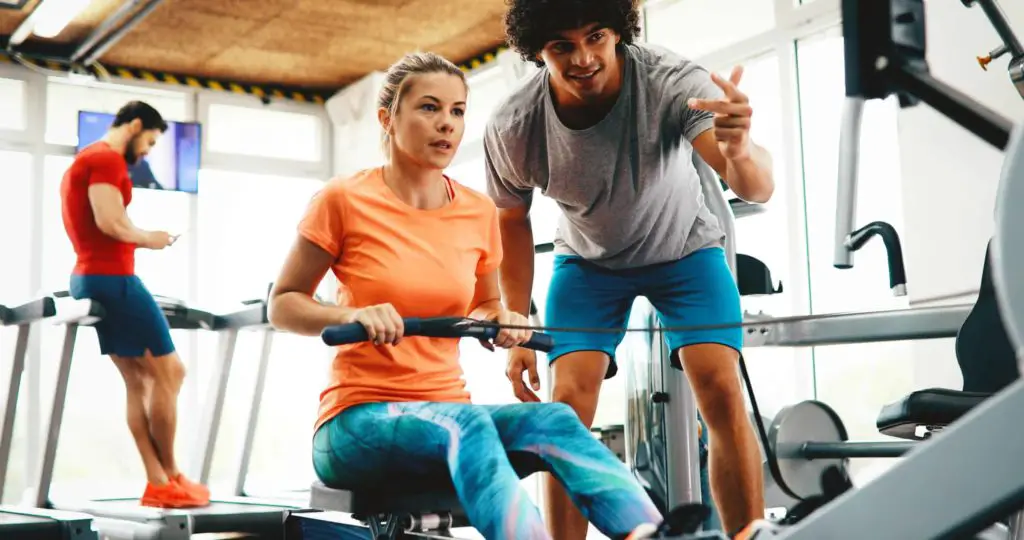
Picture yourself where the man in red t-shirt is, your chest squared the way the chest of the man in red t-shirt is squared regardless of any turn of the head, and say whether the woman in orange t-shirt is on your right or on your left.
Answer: on your right

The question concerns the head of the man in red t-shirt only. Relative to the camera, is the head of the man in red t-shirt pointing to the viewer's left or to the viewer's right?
to the viewer's right

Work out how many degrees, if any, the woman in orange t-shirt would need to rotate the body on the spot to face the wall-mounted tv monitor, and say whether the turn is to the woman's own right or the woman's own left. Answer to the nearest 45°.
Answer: approximately 135° to the woman's own left

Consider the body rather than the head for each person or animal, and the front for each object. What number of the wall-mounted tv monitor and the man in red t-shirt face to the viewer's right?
1

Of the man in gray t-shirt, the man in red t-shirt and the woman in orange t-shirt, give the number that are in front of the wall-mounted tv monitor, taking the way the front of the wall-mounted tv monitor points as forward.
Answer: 3

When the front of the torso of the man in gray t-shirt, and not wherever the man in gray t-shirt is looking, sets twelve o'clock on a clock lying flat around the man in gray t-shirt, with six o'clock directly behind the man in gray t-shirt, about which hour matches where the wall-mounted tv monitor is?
The wall-mounted tv monitor is roughly at 5 o'clock from the man in gray t-shirt.

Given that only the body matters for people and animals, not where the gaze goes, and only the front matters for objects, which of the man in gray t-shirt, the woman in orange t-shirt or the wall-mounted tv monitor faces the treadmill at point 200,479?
the wall-mounted tv monitor

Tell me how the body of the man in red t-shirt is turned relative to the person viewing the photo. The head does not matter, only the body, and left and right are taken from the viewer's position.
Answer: facing to the right of the viewer

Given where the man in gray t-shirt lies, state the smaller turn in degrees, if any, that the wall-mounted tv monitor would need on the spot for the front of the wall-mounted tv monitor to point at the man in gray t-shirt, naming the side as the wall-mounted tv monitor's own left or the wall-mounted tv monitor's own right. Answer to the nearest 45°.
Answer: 0° — it already faces them

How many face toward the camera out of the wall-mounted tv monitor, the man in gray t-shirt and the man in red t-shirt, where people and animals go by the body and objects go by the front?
2

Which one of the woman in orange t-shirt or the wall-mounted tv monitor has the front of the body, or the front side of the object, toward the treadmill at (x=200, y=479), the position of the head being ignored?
the wall-mounted tv monitor
